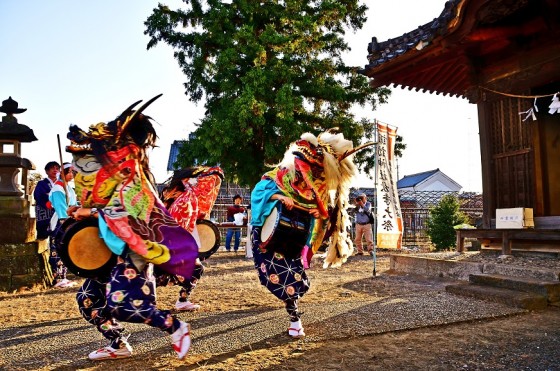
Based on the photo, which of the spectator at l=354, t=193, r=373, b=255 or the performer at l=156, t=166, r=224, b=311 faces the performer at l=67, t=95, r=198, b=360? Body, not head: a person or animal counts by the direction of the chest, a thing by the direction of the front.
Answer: the spectator

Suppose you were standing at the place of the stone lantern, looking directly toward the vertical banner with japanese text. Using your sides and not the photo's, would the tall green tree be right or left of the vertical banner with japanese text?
left

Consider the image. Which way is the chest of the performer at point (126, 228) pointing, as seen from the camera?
to the viewer's left

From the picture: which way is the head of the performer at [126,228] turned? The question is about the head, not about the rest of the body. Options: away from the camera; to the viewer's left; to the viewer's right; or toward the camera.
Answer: to the viewer's left

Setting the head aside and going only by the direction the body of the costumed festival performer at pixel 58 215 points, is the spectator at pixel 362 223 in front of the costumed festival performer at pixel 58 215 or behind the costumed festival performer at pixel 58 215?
in front

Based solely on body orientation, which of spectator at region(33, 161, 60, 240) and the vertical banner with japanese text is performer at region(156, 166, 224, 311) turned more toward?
the vertical banner with japanese text

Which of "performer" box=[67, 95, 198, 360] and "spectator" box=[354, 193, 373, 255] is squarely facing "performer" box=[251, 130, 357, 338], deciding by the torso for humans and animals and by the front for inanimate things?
the spectator

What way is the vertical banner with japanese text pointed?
toward the camera

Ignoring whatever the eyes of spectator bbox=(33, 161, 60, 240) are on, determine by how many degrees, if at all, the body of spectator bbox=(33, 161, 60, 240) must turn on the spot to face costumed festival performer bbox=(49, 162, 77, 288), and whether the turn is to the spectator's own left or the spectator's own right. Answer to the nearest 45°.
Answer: approximately 45° to the spectator's own right

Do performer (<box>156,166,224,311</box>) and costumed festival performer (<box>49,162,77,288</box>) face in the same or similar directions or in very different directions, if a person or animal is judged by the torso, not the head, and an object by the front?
same or similar directions

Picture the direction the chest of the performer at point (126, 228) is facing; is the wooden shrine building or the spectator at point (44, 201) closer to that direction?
the spectator

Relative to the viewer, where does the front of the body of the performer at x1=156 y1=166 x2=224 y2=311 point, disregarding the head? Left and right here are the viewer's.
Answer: facing to the right of the viewer
